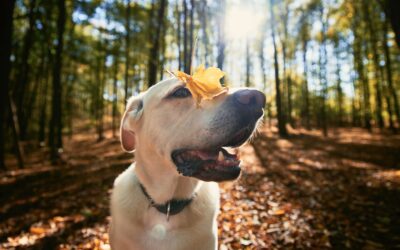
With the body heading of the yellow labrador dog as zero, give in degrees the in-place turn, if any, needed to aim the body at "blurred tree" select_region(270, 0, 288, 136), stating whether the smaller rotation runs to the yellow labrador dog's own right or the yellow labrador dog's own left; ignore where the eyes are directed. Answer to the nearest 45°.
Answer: approximately 135° to the yellow labrador dog's own left

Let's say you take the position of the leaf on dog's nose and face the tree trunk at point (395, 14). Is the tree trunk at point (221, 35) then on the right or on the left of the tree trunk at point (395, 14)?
left

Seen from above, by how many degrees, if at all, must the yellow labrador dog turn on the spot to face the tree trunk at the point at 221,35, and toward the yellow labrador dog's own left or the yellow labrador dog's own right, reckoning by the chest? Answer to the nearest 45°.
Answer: approximately 135° to the yellow labrador dog's own left

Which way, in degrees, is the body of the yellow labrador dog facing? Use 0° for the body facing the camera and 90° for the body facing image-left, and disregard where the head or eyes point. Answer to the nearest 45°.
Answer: approximately 315°

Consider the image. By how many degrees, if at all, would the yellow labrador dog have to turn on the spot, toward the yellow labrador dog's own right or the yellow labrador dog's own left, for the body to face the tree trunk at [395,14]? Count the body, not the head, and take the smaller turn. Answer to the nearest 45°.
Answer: approximately 90° to the yellow labrador dog's own left

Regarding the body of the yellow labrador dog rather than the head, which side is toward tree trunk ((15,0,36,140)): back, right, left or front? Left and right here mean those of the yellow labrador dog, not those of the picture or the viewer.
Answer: back

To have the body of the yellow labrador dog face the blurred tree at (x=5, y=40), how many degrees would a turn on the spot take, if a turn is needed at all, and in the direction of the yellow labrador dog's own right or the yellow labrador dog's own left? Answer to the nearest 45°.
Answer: approximately 180°
